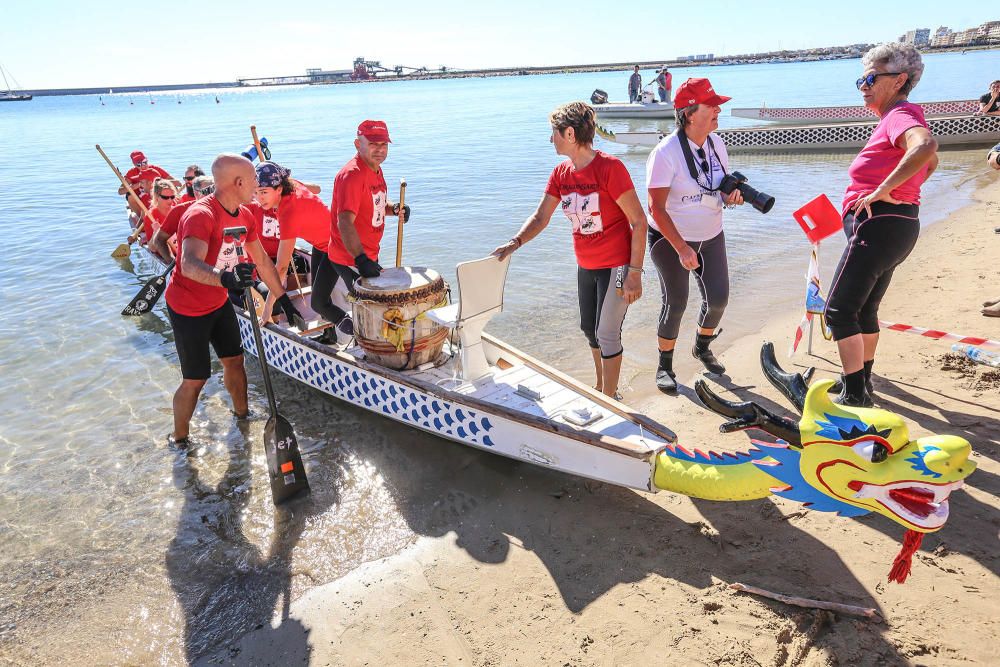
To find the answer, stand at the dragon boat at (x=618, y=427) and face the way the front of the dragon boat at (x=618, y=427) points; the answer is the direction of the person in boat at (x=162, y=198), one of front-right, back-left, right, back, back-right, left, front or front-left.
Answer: back

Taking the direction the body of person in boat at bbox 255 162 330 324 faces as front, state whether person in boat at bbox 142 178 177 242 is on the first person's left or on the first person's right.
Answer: on the first person's right

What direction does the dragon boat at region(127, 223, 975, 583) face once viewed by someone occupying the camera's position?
facing the viewer and to the right of the viewer

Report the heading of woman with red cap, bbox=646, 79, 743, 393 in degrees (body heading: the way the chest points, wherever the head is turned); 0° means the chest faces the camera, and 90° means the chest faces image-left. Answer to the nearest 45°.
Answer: approximately 315°

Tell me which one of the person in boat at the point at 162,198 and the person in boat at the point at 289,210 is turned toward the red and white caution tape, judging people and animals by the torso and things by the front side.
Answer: the person in boat at the point at 162,198

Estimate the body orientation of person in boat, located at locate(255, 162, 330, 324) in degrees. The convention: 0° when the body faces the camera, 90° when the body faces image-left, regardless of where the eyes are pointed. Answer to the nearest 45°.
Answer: approximately 45°

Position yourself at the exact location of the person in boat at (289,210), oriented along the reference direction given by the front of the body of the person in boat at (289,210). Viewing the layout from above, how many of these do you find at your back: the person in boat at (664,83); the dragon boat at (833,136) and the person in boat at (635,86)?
3

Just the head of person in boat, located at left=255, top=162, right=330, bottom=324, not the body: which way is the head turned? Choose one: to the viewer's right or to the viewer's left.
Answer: to the viewer's left

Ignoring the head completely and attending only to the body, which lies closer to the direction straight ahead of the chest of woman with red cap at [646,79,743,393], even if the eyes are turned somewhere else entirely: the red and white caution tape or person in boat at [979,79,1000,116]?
the red and white caution tape

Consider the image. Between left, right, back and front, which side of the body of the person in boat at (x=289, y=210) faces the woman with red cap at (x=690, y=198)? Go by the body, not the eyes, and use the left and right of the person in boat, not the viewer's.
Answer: left

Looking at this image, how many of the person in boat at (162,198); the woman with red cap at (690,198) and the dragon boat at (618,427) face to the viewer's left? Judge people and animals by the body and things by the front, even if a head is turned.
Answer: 0
